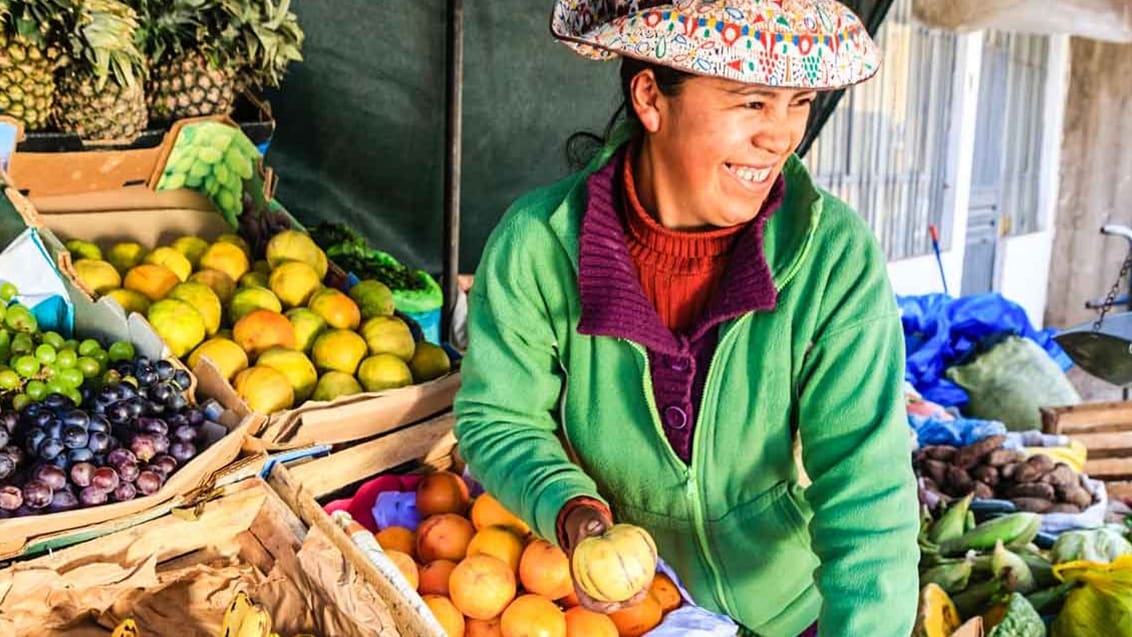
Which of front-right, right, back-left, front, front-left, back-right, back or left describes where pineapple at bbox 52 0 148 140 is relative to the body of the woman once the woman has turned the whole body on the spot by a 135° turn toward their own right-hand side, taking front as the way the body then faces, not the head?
front

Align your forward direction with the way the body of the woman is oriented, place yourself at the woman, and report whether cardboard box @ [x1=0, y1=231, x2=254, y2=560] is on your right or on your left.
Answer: on your right

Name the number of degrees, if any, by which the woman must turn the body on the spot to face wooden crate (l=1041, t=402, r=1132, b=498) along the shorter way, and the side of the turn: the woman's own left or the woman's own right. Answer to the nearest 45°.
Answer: approximately 135° to the woman's own left

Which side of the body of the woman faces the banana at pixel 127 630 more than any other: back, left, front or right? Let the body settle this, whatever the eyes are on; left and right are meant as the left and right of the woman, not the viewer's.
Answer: right

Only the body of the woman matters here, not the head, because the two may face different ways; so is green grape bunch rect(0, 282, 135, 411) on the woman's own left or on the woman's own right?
on the woman's own right

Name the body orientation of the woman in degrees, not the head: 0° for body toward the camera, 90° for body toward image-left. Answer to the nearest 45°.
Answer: approximately 0°

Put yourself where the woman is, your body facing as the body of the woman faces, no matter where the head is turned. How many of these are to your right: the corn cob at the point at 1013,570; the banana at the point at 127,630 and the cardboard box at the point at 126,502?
2

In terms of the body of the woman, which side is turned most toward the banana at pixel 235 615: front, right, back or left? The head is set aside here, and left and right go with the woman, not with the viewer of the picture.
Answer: right

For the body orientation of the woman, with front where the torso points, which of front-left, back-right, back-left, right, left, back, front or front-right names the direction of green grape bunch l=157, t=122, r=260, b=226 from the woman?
back-right

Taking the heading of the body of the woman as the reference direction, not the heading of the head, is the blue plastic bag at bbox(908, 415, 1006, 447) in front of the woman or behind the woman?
behind

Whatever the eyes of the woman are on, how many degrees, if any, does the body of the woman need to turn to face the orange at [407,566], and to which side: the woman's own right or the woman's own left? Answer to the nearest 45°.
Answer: approximately 90° to the woman's own right
